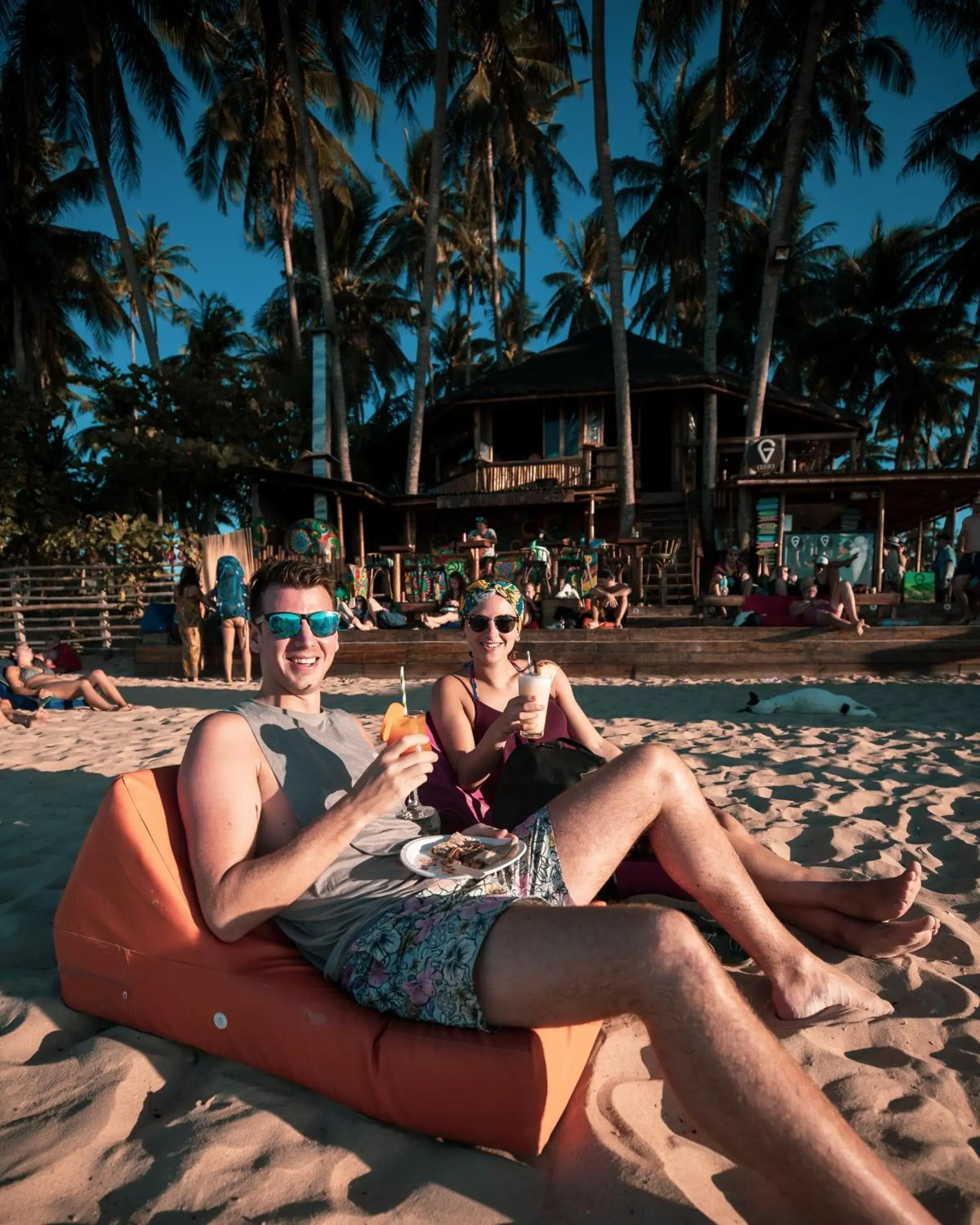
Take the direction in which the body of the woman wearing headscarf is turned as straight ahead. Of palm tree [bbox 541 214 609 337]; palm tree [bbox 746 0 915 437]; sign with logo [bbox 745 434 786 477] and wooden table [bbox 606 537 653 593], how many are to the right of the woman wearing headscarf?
0

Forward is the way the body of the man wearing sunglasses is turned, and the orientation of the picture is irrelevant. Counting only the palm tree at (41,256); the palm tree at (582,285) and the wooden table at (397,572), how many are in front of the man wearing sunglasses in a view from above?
0

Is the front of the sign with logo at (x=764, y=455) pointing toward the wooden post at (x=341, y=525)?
no

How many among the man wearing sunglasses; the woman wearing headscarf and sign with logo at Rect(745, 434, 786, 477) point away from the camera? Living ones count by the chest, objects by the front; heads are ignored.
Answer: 0

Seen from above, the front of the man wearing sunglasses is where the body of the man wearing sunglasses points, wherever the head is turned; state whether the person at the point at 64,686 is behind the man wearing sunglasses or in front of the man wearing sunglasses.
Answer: behind

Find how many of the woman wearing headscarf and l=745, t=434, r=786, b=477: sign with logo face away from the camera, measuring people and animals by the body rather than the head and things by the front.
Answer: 0

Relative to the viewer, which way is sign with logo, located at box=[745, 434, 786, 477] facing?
toward the camera

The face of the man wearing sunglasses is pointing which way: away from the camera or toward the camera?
toward the camera

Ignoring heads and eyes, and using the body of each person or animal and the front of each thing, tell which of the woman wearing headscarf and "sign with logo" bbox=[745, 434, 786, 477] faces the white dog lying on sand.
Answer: the sign with logo

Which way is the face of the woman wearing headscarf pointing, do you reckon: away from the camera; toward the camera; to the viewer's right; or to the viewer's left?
toward the camera

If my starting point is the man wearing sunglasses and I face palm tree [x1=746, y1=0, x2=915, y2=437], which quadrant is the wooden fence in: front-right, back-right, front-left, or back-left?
front-left

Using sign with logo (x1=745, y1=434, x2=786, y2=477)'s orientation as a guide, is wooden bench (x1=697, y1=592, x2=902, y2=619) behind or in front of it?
in front

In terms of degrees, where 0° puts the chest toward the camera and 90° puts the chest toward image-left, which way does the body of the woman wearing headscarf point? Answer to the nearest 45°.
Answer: approximately 315°

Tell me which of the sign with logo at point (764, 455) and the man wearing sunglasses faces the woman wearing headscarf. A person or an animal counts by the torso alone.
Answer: the sign with logo

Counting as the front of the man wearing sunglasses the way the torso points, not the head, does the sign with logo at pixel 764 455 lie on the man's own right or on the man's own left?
on the man's own left
